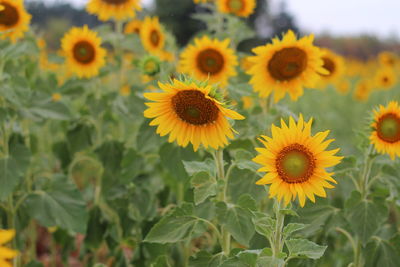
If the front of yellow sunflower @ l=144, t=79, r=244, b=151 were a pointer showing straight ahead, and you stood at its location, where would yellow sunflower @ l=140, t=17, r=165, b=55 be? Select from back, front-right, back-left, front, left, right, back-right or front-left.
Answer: back

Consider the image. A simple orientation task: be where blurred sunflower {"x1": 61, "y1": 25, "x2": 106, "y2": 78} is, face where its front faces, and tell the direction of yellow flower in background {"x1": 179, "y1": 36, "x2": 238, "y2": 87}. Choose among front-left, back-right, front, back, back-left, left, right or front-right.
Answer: front-left

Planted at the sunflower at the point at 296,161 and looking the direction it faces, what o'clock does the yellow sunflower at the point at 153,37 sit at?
The yellow sunflower is roughly at 5 o'clock from the sunflower.

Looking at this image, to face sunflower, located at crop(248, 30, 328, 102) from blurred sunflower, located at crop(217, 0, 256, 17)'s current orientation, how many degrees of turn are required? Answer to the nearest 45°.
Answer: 0° — it already faces it

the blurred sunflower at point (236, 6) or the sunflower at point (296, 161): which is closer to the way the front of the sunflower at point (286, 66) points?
the sunflower

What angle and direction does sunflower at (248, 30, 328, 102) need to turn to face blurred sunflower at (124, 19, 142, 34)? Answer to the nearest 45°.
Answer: approximately 135° to its right

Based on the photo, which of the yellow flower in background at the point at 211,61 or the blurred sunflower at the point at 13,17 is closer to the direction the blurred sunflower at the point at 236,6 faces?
the yellow flower in background

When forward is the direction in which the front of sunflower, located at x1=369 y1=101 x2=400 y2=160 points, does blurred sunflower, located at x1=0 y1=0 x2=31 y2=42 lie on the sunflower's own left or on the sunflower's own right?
on the sunflower's own right

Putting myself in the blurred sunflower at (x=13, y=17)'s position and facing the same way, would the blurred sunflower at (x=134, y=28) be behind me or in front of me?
behind
